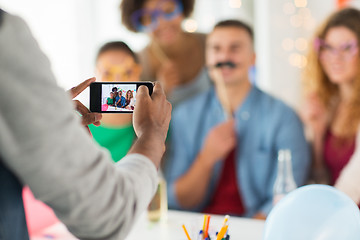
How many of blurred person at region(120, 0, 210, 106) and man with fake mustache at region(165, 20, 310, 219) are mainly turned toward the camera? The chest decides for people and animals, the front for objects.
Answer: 2

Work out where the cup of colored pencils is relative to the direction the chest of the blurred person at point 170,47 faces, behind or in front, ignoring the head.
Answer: in front

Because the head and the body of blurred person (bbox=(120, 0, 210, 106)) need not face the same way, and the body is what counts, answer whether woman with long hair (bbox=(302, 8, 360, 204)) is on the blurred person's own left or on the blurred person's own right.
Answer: on the blurred person's own left

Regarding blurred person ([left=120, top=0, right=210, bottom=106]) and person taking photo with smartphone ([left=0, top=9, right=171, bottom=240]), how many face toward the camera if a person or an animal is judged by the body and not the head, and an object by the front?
1

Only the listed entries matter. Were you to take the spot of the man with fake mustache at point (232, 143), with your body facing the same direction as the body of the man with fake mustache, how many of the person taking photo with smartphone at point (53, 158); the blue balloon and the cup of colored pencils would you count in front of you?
3

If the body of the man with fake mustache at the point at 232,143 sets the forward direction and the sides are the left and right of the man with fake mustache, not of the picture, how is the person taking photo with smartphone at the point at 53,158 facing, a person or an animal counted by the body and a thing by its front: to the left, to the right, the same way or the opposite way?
the opposite way

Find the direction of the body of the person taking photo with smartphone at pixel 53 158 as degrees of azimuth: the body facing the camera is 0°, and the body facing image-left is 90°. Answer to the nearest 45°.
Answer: approximately 225°

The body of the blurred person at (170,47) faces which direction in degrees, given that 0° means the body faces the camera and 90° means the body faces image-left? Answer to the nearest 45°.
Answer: approximately 0°

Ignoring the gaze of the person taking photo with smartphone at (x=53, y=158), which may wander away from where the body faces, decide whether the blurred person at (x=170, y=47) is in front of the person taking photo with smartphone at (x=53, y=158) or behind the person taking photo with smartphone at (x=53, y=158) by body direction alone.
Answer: in front
